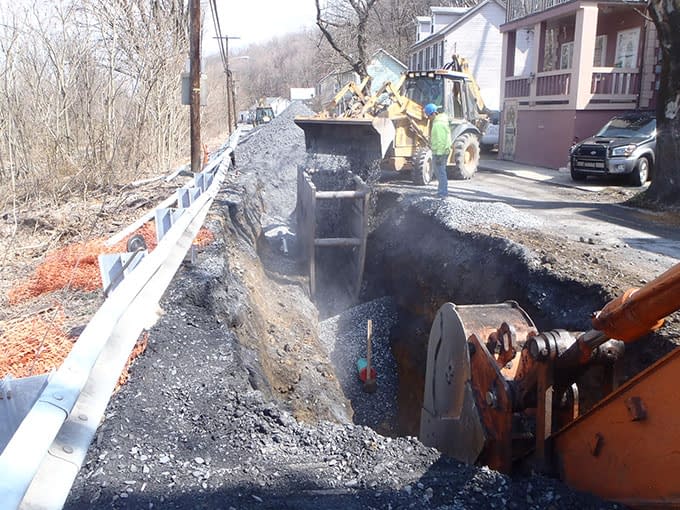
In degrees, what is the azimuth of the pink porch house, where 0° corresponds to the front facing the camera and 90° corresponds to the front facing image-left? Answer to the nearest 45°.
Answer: approximately 45°

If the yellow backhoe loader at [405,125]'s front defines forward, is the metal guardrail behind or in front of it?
in front
